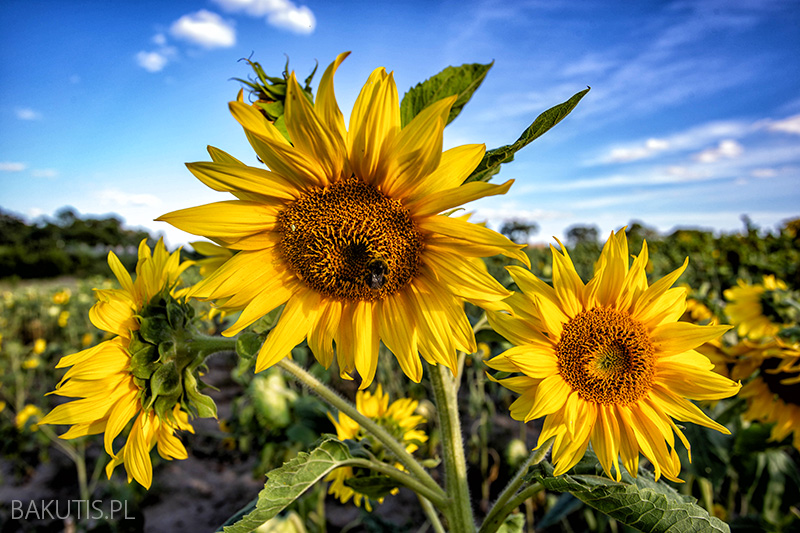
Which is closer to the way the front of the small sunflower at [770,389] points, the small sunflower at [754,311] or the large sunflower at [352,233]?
the large sunflower

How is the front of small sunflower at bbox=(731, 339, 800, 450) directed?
toward the camera

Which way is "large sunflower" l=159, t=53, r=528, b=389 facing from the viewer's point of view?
toward the camera

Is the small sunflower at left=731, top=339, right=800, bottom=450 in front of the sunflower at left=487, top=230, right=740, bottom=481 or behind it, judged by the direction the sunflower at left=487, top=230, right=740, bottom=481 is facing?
behind

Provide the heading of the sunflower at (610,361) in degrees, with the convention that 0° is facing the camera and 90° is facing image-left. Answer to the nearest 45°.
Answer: approximately 0°

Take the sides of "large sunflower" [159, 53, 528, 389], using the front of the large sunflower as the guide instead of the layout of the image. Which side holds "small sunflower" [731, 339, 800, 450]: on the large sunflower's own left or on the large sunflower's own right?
on the large sunflower's own left

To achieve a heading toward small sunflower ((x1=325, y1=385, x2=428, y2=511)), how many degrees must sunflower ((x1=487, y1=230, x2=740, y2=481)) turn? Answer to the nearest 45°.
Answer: approximately 135° to its right

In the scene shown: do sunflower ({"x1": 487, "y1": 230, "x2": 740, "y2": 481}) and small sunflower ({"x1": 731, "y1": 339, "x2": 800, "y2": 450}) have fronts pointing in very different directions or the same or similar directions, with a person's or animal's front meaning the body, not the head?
same or similar directions

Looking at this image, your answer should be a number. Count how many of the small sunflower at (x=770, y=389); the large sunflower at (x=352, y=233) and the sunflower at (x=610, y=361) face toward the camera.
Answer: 3
